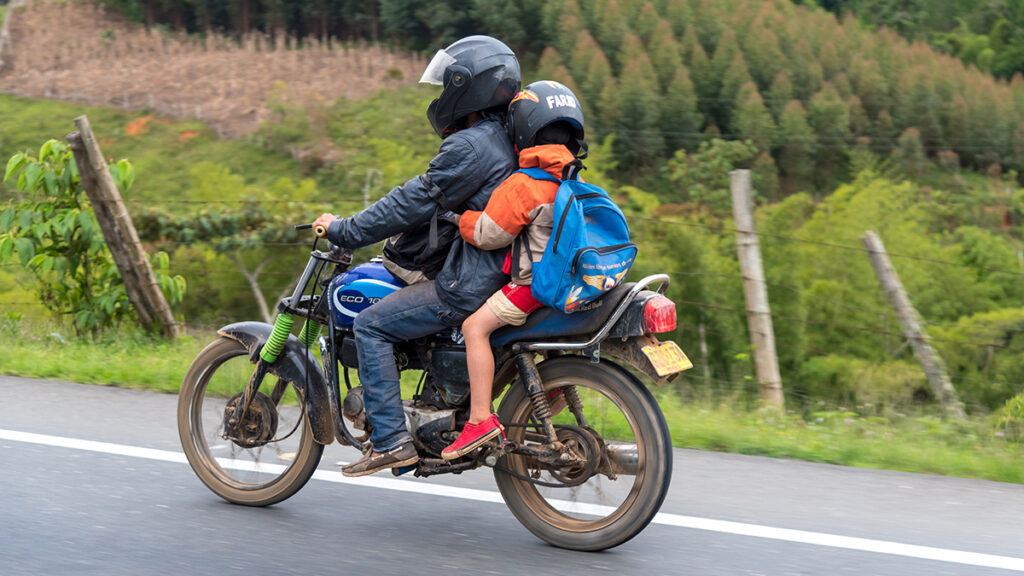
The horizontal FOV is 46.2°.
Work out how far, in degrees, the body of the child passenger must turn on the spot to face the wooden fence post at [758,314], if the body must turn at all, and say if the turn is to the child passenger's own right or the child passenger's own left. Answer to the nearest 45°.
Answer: approximately 135° to the child passenger's own right

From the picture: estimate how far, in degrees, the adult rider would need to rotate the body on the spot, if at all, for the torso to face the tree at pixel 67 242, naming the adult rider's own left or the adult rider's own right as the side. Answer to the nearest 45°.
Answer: approximately 45° to the adult rider's own right

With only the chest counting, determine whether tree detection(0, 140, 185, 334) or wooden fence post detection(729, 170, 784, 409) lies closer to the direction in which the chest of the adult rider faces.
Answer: the tree

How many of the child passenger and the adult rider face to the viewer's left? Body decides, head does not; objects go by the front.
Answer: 2

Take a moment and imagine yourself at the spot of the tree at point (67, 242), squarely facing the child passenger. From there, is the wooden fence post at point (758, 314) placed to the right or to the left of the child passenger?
left

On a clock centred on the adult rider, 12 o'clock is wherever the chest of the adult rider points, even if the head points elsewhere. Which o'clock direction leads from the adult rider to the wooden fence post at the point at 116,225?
The wooden fence post is roughly at 2 o'clock from the adult rider.

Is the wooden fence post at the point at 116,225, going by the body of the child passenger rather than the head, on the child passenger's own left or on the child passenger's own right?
on the child passenger's own right

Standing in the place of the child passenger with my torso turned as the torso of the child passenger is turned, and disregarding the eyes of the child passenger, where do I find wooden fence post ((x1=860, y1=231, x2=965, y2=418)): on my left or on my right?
on my right

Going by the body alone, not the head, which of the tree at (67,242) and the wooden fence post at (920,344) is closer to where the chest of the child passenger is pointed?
the tree

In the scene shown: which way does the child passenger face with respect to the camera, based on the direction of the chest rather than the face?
to the viewer's left

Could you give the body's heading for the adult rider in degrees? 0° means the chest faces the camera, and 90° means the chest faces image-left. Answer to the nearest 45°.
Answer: approximately 90°
